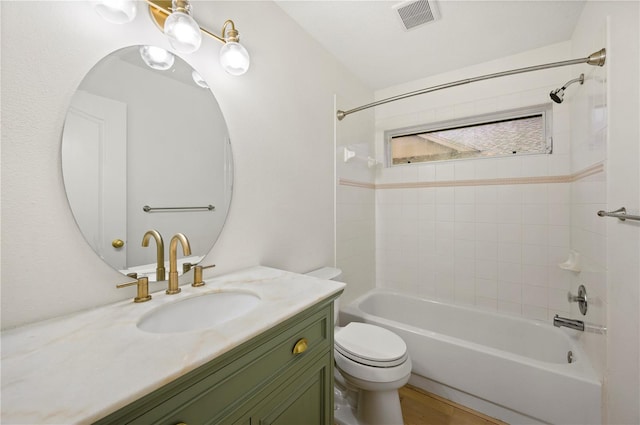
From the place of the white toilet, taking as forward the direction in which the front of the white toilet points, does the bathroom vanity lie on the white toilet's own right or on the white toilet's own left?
on the white toilet's own right

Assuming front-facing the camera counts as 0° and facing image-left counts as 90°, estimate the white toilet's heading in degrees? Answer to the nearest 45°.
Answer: approximately 315°

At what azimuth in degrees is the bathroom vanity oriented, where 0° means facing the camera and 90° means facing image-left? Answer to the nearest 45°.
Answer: approximately 315°

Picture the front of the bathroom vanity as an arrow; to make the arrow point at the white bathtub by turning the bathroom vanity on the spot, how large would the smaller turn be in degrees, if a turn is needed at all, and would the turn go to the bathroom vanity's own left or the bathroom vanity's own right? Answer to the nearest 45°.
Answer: approximately 45° to the bathroom vanity's own left

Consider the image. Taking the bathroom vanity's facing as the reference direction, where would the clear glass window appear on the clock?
The clear glass window is roughly at 10 o'clock from the bathroom vanity.

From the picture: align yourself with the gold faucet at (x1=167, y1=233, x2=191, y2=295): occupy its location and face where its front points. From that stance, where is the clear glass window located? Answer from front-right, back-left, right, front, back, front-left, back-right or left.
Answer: front-left
